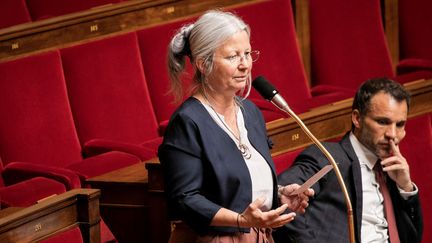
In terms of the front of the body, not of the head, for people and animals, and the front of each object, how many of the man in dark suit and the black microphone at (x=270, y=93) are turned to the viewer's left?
1

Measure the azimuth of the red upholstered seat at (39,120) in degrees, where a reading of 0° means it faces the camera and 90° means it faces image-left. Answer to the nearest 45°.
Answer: approximately 315°

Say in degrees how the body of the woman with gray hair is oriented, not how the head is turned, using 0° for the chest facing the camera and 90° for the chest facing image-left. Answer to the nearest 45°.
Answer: approximately 315°

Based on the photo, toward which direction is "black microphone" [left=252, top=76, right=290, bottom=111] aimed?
to the viewer's left

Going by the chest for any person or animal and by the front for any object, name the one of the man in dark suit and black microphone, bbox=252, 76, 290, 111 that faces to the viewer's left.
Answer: the black microphone

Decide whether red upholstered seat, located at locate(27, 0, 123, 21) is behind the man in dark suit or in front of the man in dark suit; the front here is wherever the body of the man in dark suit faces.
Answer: behind
